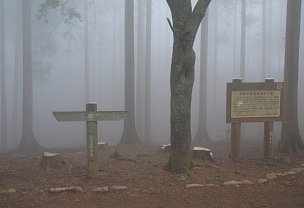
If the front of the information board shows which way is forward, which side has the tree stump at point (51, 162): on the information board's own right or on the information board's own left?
on the information board's own right

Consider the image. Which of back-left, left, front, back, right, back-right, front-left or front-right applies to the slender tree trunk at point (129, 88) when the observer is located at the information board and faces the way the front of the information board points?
back-right

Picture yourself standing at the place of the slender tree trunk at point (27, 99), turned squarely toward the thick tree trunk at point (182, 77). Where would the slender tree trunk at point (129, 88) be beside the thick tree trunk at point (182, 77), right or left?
left

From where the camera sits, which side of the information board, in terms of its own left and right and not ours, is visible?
front

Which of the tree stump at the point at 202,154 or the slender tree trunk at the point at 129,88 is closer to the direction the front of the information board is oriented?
the tree stump

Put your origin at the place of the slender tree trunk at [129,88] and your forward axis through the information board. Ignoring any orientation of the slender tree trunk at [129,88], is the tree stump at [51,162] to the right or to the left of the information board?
right

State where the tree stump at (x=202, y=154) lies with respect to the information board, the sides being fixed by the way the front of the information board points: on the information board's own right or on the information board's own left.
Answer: on the information board's own right

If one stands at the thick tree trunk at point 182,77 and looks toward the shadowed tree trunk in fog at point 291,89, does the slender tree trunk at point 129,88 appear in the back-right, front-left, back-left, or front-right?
front-left

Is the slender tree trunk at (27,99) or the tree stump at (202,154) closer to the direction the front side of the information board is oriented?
the tree stump

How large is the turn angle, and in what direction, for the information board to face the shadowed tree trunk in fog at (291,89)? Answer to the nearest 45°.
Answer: approximately 135° to its left

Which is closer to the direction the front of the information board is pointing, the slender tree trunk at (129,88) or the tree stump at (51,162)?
the tree stump
